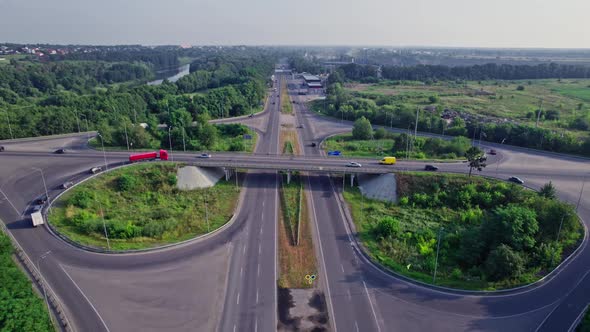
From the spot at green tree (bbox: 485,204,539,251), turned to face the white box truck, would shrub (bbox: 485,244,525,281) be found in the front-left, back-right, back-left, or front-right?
front-left

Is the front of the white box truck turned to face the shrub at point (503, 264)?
no

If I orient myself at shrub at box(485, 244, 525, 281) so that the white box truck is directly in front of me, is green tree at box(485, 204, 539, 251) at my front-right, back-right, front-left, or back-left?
back-right

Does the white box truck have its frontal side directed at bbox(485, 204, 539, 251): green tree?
no
